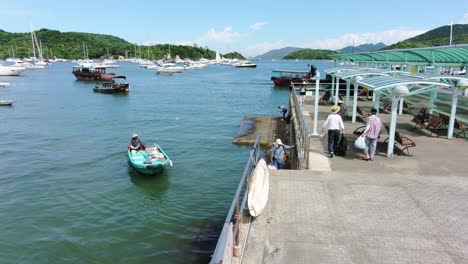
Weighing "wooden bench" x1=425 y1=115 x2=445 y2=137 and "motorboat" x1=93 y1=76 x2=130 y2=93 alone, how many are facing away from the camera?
0

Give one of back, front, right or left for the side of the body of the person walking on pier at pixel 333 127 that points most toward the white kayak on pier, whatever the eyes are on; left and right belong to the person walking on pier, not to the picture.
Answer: back

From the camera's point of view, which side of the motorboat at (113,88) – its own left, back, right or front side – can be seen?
left

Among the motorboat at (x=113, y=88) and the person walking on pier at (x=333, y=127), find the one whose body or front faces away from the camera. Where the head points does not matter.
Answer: the person walking on pier

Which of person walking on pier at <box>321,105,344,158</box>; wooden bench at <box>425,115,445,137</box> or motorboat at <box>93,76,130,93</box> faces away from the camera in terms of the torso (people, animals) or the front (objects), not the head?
the person walking on pier

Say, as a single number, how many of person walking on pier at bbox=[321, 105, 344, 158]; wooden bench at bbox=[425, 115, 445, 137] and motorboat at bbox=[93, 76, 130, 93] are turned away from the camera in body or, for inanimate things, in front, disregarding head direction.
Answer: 1

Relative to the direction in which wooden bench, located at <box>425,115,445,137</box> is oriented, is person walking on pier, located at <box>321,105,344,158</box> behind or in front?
in front

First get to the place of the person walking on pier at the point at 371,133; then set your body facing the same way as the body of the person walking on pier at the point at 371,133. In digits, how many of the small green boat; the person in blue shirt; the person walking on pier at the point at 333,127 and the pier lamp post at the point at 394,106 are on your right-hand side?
1

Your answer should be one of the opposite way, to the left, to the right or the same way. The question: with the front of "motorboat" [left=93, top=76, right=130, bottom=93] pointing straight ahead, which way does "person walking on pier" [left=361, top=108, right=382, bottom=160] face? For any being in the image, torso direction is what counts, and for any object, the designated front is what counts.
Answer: to the right

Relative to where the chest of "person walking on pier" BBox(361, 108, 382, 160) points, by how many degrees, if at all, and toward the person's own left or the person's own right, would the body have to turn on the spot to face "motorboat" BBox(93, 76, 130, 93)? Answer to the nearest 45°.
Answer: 0° — they already face it

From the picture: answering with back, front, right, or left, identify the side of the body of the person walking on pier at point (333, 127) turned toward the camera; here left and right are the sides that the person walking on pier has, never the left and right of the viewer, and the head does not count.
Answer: back

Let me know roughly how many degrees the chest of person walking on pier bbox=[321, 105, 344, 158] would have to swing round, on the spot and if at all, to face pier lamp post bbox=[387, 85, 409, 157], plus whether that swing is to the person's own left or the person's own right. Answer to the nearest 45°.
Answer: approximately 90° to the person's own right

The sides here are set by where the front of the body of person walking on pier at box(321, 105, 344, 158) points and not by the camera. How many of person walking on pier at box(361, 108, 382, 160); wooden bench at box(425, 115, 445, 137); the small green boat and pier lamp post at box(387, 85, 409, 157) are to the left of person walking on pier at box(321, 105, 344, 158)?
1

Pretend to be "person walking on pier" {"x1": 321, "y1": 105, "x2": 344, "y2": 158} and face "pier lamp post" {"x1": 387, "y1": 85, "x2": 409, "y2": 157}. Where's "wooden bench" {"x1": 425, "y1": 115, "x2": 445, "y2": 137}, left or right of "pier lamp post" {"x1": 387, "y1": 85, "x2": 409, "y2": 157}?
left

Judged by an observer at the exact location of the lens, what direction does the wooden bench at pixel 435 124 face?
facing the viewer and to the left of the viewer

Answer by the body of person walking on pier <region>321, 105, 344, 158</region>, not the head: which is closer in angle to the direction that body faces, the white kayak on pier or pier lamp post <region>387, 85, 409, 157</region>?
the pier lamp post

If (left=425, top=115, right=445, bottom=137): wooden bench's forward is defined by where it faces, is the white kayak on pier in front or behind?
in front

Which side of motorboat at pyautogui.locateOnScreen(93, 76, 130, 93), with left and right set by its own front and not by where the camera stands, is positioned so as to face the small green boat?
left
